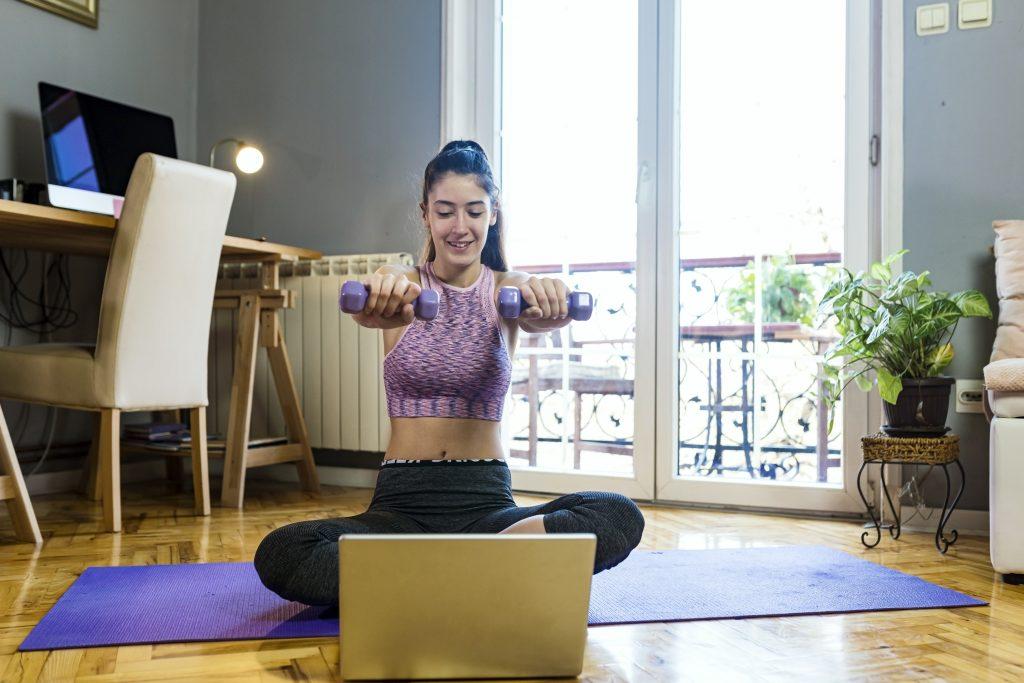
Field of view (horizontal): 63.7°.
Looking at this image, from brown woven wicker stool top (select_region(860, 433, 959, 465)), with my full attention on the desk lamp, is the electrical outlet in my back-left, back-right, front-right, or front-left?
back-right

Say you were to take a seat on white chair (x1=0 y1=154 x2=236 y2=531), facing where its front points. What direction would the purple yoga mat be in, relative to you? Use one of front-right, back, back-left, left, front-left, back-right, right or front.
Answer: back

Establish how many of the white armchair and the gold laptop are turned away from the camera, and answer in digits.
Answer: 1

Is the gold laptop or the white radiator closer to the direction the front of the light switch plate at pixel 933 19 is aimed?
the gold laptop

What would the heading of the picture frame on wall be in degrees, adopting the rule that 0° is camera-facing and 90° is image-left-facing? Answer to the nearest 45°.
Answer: approximately 315°

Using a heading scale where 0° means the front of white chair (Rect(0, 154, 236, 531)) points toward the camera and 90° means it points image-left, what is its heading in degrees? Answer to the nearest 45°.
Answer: approximately 135°

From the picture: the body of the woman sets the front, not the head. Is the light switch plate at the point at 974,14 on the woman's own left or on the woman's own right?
on the woman's own left

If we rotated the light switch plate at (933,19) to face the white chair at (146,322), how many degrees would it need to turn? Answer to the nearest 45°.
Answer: approximately 45° to its right

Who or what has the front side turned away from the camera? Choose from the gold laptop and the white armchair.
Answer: the gold laptop

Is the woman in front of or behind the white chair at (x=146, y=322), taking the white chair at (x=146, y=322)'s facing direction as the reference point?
behind

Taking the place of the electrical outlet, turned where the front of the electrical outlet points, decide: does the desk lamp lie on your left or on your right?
on your right

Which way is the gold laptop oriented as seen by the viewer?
away from the camera
